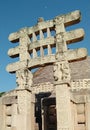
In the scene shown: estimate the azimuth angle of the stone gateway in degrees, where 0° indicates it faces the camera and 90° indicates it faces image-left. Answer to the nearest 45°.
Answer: approximately 45°
